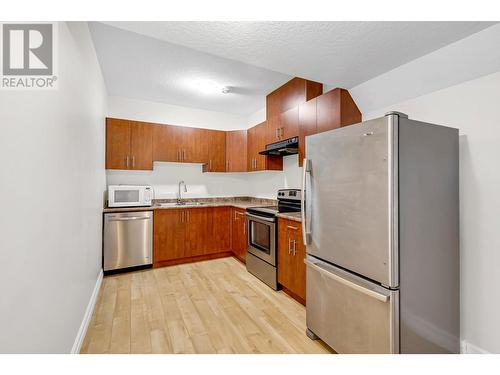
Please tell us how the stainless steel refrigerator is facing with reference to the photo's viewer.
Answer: facing the viewer and to the left of the viewer

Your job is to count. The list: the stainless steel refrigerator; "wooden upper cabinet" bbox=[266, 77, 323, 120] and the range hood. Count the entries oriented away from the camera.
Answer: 0

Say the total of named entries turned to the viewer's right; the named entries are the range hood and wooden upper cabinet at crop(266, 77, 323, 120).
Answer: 0

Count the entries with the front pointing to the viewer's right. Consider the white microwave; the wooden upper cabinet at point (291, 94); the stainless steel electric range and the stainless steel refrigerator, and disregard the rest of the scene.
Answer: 0

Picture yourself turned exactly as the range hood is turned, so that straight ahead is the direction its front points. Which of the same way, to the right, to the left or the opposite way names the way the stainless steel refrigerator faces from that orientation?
the same way

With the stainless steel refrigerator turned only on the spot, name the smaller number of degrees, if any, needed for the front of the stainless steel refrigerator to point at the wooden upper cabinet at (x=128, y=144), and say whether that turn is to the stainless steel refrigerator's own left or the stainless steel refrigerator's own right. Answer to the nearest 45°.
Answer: approximately 45° to the stainless steel refrigerator's own right

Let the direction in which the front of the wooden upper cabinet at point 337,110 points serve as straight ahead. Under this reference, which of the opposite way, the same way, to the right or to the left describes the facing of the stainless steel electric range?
the same way

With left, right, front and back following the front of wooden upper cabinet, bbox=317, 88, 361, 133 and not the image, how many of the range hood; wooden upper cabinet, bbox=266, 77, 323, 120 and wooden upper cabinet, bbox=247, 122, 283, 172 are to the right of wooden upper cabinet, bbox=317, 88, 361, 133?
3

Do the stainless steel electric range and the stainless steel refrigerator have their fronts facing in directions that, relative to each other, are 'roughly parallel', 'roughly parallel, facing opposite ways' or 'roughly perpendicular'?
roughly parallel

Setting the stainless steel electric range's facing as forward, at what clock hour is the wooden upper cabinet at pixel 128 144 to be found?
The wooden upper cabinet is roughly at 2 o'clock from the stainless steel electric range.

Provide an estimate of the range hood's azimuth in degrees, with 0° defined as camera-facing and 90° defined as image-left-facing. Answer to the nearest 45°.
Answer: approximately 45°

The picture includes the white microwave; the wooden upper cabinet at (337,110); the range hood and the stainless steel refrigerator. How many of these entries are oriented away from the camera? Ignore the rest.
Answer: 0

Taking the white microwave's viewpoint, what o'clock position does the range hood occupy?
The range hood is roughly at 10 o'clock from the white microwave.
